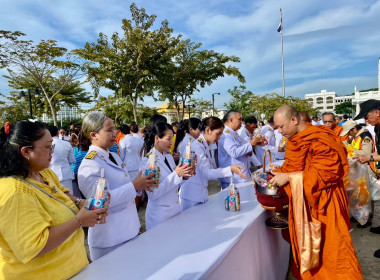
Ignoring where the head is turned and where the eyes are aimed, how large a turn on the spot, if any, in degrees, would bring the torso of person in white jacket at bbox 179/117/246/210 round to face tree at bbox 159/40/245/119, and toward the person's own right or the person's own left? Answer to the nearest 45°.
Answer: approximately 90° to the person's own left

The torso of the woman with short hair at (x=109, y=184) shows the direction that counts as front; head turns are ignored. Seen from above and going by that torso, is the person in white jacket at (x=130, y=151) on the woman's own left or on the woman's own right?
on the woman's own left

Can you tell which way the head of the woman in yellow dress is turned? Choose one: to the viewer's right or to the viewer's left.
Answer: to the viewer's right

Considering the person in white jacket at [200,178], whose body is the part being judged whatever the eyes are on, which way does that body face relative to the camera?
to the viewer's right

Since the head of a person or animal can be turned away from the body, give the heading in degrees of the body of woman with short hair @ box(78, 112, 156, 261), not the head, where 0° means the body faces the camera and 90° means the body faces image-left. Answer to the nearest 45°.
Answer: approximately 315°

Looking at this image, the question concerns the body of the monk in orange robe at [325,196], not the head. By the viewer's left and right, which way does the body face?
facing to the left of the viewer

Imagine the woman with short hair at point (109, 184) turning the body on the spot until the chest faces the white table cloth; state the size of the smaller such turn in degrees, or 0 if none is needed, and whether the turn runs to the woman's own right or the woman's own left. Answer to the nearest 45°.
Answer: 0° — they already face it

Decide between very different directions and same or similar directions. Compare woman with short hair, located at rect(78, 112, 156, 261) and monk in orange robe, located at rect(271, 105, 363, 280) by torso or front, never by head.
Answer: very different directions

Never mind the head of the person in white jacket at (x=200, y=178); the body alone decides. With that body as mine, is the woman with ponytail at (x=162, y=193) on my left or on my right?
on my right

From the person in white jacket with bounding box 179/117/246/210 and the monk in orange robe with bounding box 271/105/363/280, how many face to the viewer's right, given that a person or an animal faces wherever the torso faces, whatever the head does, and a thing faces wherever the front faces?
1
